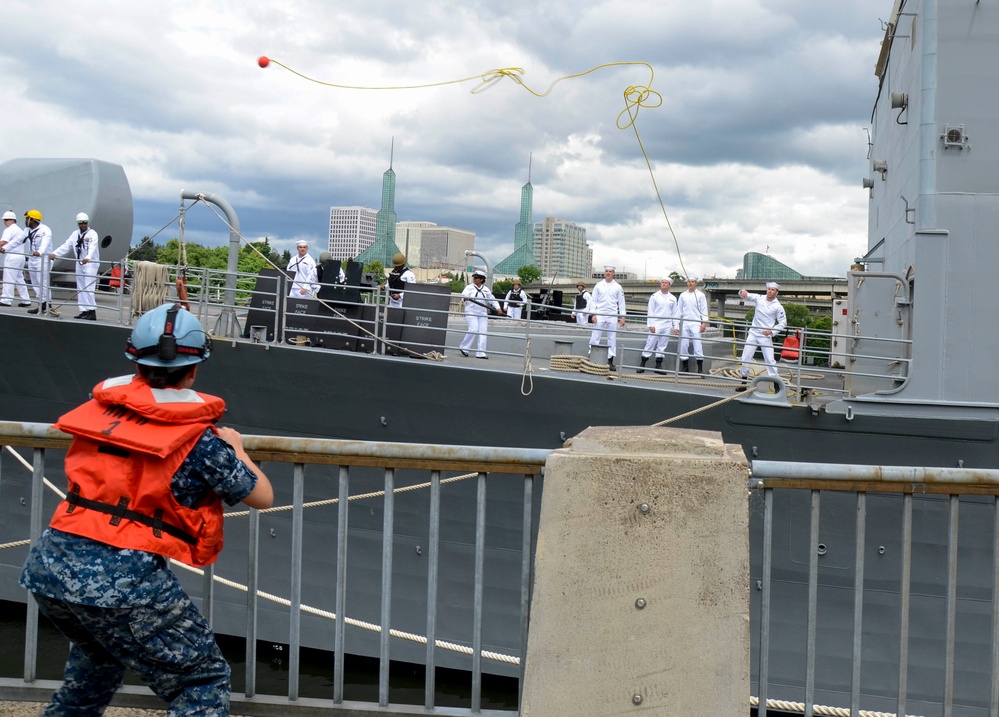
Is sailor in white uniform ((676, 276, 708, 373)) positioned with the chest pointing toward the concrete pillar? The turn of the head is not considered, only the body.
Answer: yes

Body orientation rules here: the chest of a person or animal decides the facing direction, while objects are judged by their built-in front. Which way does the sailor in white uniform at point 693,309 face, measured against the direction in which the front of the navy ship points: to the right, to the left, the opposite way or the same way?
to the left

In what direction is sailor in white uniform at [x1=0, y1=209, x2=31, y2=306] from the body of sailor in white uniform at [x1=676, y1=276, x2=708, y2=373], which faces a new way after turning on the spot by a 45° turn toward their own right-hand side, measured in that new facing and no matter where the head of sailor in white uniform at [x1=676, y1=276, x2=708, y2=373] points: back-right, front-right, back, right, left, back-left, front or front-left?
front-right

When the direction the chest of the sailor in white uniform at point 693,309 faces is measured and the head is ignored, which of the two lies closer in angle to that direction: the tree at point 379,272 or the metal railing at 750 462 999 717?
the metal railing

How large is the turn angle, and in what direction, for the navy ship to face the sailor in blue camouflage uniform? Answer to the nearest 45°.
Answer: approximately 45° to its left

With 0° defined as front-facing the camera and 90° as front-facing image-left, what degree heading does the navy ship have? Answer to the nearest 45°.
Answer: approximately 90°

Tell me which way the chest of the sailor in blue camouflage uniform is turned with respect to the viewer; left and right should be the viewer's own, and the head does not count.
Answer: facing away from the viewer and to the right of the viewer

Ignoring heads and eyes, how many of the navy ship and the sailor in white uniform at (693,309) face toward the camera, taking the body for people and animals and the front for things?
1

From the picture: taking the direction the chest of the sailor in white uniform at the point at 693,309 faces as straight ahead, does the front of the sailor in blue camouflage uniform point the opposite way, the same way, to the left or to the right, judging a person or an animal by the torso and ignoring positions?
the opposite way

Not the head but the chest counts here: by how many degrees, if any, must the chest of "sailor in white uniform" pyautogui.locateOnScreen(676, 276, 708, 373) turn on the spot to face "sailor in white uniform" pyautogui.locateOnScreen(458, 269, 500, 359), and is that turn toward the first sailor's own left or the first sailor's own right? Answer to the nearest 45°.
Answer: approximately 45° to the first sailor's own right
